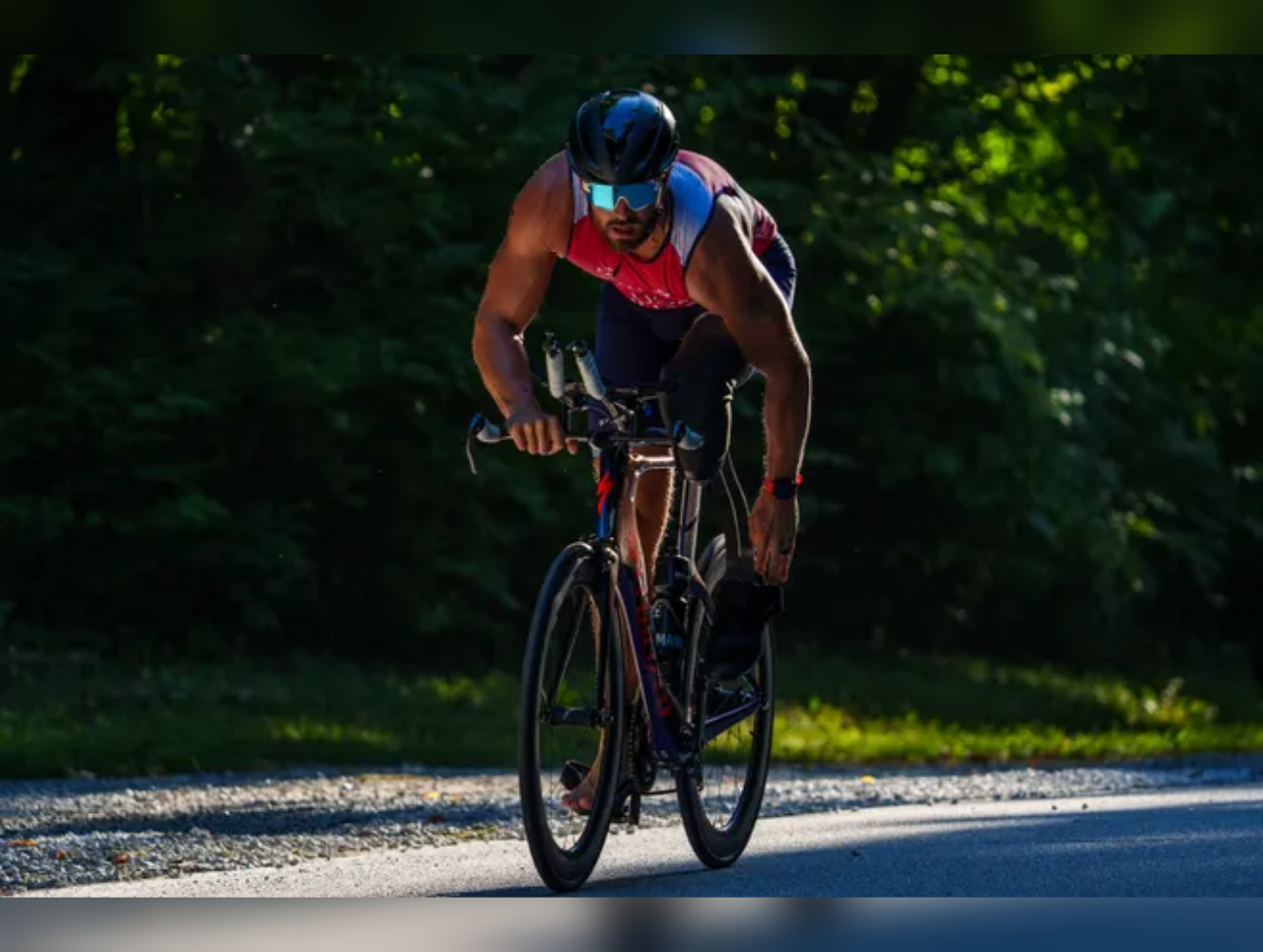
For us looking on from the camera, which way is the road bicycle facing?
facing the viewer and to the left of the viewer
